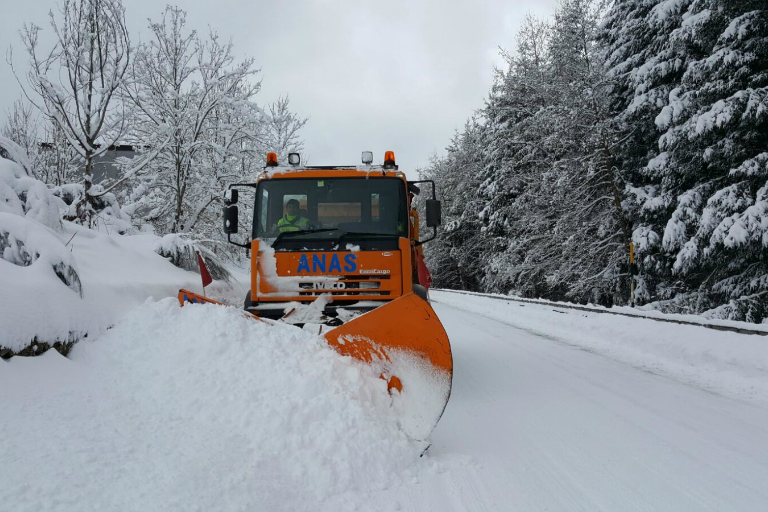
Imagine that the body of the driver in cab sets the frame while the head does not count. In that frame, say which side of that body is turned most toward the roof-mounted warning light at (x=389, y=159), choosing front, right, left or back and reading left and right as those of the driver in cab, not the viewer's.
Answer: left

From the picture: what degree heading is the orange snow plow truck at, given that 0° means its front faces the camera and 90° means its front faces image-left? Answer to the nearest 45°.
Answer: approximately 0°

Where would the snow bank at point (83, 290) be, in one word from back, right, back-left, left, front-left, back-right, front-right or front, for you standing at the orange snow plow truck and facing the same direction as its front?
right

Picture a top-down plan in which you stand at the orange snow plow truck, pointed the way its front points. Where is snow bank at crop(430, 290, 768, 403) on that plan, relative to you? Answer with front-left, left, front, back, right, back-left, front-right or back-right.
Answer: left

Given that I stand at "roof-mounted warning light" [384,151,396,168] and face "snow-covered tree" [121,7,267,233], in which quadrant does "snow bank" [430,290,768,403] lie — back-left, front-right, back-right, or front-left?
back-right

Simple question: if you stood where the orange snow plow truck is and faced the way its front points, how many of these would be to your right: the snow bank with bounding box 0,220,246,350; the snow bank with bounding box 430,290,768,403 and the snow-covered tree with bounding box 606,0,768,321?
1

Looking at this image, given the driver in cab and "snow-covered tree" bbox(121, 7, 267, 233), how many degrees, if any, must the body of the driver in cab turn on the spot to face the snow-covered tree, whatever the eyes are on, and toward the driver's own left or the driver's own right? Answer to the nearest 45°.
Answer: approximately 180°

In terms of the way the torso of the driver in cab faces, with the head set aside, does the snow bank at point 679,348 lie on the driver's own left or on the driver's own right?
on the driver's own left

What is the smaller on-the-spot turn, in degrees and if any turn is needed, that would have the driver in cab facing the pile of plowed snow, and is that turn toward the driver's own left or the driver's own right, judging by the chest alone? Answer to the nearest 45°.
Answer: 0° — they already face it
